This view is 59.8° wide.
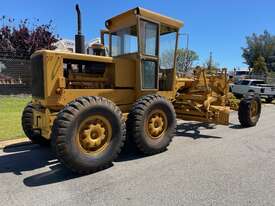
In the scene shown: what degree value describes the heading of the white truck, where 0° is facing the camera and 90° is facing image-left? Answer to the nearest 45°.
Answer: approximately 135°

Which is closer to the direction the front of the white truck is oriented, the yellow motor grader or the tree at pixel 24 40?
the tree

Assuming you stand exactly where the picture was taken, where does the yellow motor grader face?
facing away from the viewer and to the right of the viewer

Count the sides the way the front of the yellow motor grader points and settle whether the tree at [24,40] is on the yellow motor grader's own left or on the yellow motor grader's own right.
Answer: on the yellow motor grader's own left

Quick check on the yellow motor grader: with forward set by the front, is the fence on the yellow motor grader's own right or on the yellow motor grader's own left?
on the yellow motor grader's own left
